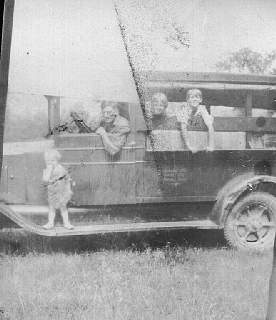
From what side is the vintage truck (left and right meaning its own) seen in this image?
left
